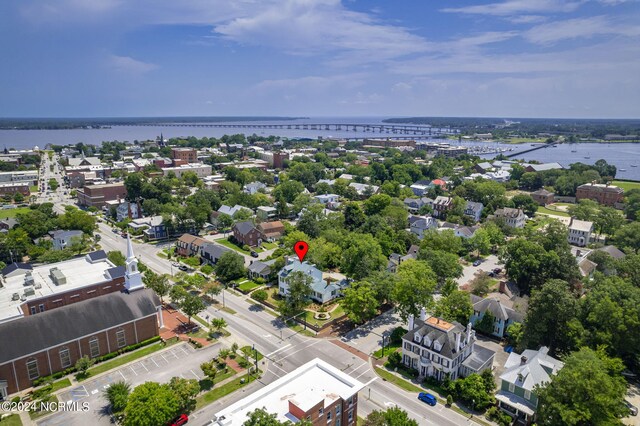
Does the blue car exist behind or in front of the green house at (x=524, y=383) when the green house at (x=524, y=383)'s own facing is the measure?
in front

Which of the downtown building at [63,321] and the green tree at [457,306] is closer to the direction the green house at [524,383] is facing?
the downtown building

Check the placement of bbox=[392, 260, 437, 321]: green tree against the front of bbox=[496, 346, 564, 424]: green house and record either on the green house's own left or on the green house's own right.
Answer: on the green house's own right

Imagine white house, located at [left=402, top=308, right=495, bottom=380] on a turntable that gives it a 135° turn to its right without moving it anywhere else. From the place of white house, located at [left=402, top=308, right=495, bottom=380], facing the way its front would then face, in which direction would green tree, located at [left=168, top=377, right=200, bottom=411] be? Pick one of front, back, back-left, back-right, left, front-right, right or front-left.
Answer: back-left

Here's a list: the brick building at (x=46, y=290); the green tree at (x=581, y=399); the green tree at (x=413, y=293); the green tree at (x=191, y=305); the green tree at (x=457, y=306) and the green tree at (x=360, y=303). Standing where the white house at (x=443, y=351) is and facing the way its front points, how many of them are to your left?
1

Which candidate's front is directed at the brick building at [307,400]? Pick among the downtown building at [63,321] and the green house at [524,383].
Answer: the green house

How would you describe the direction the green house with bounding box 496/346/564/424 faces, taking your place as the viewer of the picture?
facing the viewer and to the left of the viewer

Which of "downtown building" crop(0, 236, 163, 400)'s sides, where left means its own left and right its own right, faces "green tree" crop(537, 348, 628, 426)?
right

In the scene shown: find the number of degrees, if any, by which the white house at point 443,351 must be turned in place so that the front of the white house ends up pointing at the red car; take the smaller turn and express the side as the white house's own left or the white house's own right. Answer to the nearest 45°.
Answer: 0° — it already faces it

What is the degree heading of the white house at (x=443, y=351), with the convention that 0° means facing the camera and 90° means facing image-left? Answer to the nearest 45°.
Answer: approximately 45°

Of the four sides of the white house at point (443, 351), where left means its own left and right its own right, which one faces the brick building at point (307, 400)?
front

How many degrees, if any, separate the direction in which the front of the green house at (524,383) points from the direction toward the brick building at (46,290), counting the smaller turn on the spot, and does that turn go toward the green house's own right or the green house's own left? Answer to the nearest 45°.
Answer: approximately 45° to the green house's own right

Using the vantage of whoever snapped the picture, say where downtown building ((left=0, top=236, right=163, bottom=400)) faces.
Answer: facing away from the viewer and to the right of the viewer

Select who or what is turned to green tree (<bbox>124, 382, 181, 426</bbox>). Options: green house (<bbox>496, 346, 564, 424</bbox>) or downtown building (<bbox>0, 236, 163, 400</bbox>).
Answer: the green house

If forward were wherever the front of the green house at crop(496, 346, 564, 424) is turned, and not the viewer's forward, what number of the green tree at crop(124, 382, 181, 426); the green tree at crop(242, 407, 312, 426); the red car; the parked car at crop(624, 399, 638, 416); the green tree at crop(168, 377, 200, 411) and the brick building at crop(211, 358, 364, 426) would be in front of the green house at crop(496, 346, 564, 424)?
5
